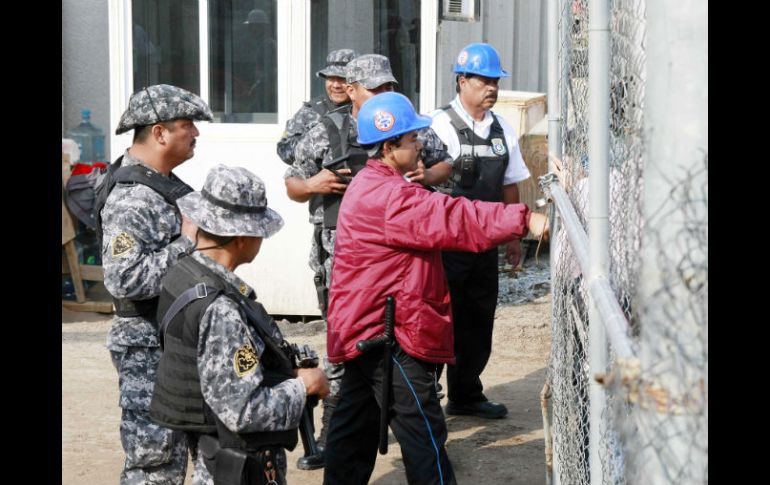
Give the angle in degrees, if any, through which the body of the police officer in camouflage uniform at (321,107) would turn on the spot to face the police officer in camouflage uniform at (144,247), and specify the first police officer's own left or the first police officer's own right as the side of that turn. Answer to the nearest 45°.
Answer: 0° — they already face them

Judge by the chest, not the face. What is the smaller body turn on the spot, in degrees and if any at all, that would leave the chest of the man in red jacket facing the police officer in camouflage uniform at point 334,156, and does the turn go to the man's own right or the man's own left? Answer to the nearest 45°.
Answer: approximately 90° to the man's own left

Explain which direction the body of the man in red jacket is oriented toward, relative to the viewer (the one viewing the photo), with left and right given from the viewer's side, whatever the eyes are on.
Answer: facing to the right of the viewer

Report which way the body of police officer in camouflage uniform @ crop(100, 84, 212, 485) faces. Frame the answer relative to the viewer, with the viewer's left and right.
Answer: facing to the right of the viewer

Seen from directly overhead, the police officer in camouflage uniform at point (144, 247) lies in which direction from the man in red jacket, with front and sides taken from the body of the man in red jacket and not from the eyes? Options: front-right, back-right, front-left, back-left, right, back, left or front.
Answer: back

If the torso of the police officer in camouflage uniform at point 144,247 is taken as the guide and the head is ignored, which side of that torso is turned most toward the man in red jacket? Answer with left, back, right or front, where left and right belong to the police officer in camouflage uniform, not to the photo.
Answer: front

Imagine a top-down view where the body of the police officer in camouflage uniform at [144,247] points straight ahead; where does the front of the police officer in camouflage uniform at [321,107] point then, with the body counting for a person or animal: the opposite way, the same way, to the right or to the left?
to the right

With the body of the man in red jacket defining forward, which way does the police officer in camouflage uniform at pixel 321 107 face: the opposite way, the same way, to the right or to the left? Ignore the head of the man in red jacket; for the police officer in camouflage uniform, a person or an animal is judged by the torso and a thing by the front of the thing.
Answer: to the right

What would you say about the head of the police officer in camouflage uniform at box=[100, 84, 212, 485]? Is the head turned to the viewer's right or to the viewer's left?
to the viewer's right

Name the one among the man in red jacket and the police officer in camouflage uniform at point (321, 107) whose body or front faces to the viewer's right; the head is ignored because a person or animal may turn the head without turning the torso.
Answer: the man in red jacket

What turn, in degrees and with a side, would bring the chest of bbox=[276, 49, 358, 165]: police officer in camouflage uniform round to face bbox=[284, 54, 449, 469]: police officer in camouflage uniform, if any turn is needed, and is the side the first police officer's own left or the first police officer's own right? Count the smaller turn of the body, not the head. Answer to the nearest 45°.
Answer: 0° — they already face them

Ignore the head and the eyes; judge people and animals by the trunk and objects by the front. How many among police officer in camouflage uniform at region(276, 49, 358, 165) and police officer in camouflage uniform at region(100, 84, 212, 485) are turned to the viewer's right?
1

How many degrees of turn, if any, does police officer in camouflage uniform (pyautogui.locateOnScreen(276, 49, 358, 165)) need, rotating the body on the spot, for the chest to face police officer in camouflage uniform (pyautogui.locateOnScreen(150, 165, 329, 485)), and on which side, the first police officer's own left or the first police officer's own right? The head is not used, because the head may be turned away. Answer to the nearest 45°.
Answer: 0° — they already face them
